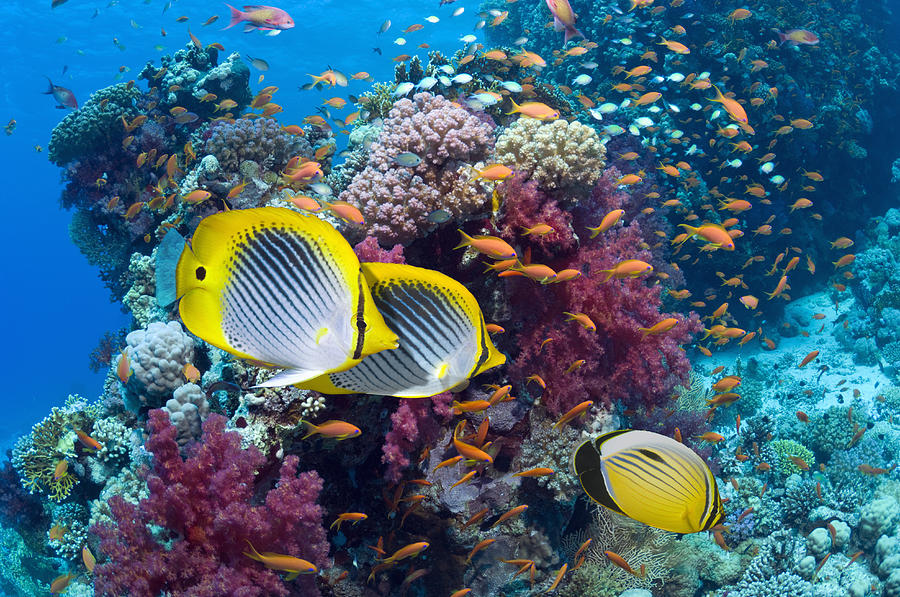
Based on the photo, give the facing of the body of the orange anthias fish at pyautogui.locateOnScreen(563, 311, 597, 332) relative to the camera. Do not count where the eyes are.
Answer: to the viewer's right

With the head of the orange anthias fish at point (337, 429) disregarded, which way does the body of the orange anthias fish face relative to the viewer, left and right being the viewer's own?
facing to the right of the viewer

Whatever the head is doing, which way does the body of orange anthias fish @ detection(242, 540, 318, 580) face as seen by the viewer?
to the viewer's right
